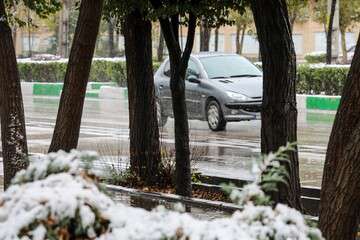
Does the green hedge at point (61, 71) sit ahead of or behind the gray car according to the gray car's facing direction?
behind

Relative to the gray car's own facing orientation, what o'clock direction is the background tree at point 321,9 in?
The background tree is roughly at 8 o'clock from the gray car.

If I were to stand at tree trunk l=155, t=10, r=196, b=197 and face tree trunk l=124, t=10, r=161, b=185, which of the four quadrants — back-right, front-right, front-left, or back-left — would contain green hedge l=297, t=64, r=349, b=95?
front-right

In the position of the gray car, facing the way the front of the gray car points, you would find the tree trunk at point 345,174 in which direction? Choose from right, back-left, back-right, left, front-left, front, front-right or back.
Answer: front-right

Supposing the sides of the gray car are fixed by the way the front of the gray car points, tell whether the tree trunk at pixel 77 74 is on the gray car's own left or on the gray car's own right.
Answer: on the gray car's own right

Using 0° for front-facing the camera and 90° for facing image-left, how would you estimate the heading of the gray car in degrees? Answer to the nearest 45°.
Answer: approximately 315°

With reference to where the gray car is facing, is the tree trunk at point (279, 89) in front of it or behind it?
in front

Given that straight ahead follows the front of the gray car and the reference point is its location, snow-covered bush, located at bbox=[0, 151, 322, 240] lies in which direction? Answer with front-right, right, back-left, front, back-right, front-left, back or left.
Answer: front-right

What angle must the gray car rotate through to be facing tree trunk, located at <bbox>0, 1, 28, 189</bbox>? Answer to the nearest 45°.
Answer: approximately 45° to its right

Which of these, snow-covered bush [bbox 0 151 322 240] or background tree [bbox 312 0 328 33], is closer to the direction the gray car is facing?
the snow-covered bush

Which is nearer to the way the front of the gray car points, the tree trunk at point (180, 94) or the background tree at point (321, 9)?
the tree trunk
